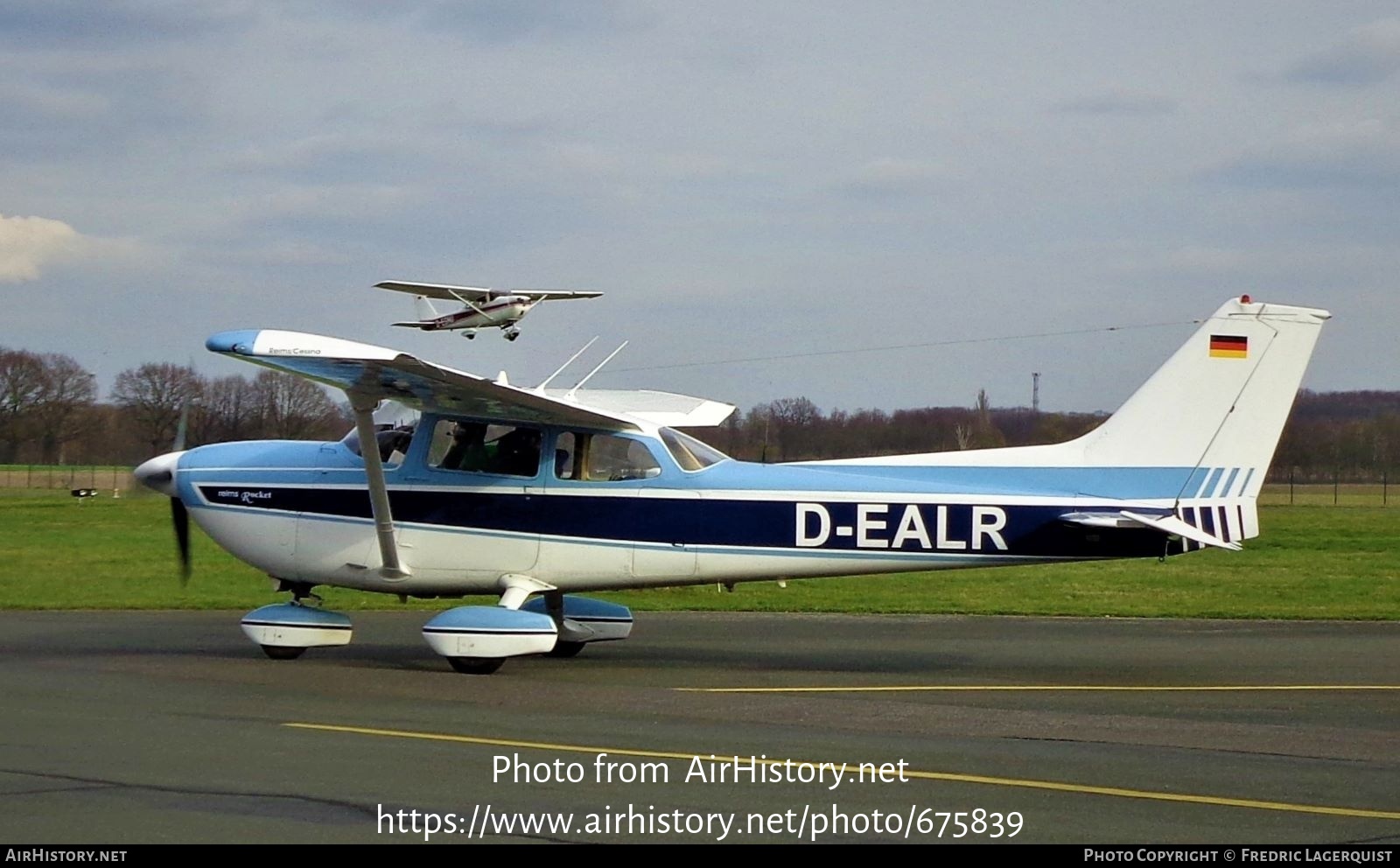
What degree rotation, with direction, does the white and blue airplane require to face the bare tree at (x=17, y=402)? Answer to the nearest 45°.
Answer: approximately 45° to its right

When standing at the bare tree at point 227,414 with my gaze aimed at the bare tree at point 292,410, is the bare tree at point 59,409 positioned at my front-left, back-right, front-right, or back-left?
back-left

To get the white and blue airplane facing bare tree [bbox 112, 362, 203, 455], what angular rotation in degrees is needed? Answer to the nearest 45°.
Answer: approximately 45° to its right

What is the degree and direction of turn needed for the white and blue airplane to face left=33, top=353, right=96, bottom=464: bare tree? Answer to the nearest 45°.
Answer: approximately 45° to its right

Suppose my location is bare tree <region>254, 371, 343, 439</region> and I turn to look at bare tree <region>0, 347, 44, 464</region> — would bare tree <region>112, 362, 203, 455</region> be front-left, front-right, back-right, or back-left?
front-left

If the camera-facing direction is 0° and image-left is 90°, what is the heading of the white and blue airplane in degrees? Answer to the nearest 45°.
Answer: approximately 90°
